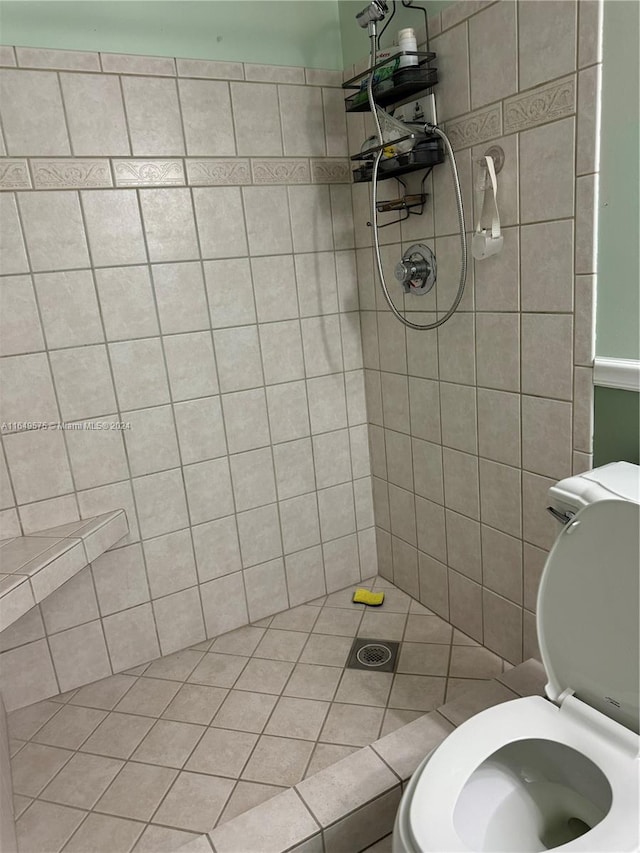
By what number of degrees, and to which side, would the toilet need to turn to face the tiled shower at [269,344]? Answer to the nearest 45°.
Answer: approximately 90° to its right

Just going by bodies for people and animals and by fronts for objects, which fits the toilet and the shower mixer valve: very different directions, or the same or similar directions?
same or similar directions

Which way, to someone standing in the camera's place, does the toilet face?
facing the viewer and to the left of the viewer

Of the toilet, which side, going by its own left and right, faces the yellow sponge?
right

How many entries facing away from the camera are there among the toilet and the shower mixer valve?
0
